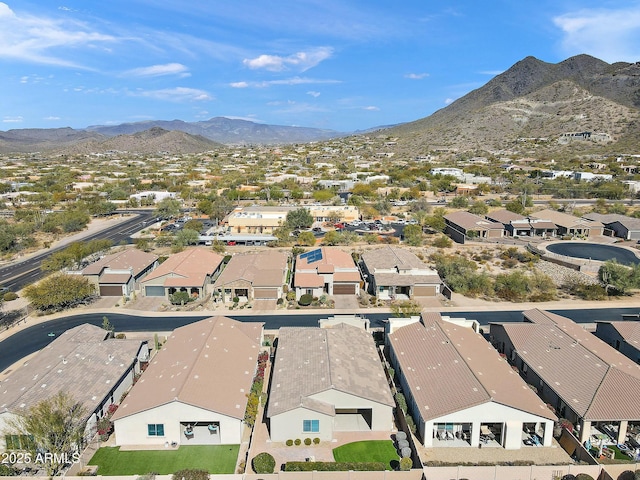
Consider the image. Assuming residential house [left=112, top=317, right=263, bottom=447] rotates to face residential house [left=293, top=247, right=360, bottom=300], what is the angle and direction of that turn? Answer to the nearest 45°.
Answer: approximately 45° to its right

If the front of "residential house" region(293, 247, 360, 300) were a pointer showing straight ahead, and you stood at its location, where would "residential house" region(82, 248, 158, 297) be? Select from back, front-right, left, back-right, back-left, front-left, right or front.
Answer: right

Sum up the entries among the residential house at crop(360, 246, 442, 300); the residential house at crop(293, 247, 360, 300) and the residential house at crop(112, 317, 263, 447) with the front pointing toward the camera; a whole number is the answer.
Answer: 2

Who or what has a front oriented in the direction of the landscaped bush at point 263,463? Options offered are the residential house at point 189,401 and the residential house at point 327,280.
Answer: the residential house at point 327,280

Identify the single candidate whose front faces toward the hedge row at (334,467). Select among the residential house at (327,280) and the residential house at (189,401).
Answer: the residential house at (327,280)

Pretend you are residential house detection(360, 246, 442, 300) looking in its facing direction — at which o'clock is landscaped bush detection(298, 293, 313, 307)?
The landscaped bush is roughly at 2 o'clock from the residential house.

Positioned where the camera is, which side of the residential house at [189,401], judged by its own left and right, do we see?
back

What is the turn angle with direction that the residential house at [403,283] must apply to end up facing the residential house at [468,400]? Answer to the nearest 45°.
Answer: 0° — it already faces it

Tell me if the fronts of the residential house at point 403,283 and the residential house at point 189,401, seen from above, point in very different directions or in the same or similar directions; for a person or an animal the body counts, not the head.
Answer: very different directions

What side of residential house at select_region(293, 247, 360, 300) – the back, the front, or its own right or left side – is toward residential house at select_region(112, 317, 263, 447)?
front

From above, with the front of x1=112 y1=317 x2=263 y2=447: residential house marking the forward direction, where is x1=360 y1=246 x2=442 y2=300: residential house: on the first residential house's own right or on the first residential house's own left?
on the first residential house's own right

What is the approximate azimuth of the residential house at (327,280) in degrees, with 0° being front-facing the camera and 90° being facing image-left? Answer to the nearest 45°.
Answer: approximately 0°

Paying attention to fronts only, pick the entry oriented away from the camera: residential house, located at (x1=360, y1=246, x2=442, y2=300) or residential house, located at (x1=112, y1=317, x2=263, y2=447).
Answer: residential house, located at (x1=112, y1=317, x2=263, y2=447)

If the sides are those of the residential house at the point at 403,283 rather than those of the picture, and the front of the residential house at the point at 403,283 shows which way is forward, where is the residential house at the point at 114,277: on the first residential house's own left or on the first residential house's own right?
on the first residential house's own right

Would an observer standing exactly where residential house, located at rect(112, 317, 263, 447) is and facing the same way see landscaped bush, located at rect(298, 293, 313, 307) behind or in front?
in front

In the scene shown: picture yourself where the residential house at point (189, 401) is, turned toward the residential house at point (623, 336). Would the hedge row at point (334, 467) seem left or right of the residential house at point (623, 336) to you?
right

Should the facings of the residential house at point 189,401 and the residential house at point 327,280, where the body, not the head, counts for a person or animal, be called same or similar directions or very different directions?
very different directions

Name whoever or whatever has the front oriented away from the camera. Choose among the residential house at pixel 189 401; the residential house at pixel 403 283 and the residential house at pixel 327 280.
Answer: the residential house at pixel 189 401

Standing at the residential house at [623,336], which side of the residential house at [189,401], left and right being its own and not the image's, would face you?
right

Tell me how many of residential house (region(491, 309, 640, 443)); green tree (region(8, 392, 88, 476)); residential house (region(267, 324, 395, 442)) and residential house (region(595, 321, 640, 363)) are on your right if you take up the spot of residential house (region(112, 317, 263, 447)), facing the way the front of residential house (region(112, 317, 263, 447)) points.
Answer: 3
